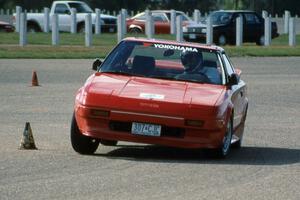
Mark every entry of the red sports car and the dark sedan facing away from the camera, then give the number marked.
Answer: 0

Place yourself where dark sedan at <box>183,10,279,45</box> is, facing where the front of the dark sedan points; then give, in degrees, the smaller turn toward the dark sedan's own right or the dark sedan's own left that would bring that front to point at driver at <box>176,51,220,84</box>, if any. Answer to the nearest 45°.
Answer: approximately 45° to the dark sedan's own left

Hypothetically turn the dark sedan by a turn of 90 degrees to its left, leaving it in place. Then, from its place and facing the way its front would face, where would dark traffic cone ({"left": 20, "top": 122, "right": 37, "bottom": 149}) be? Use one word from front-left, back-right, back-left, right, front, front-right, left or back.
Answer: front-right

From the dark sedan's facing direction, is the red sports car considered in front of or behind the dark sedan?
in front

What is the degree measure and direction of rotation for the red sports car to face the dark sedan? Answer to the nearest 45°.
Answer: approximately 180°

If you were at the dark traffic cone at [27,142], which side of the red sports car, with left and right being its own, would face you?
right

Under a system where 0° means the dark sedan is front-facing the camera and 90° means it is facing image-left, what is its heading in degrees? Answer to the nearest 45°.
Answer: approximately 45°

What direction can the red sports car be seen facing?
toward the camera
